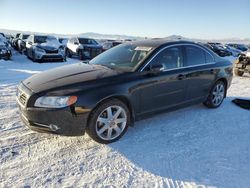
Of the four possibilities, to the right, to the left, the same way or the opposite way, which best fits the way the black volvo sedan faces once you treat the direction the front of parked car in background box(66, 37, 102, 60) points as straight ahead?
to the right

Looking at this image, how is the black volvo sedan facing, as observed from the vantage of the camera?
facing the viewer and to the left of the viewer

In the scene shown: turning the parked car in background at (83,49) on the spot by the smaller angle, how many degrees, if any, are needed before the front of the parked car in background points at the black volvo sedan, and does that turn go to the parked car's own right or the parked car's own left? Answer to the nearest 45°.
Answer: approximately 45° to the parked car's own right

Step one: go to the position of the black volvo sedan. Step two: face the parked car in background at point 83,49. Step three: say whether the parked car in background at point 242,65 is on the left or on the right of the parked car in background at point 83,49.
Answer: right

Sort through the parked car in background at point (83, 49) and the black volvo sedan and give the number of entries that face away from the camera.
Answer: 0

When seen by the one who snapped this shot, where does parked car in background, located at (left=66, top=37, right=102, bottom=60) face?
facing the viewer and to the right of the viewer

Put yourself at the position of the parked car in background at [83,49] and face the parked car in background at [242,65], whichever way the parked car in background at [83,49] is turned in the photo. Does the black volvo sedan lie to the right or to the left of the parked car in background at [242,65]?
right

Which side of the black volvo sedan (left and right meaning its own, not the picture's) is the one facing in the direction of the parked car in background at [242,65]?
back

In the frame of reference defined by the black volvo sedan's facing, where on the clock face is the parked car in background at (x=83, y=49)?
The parked car in background is roughly at 4 o'clock from the black volvo sedan.
